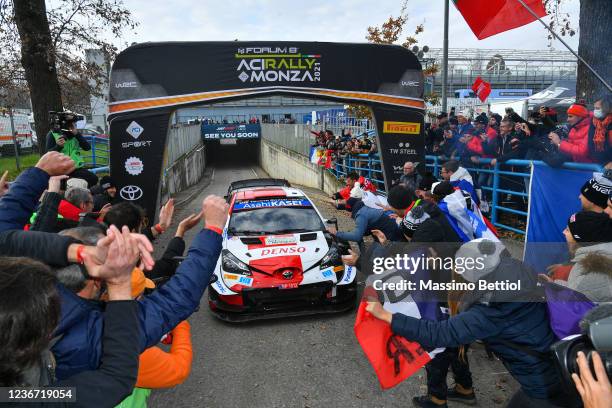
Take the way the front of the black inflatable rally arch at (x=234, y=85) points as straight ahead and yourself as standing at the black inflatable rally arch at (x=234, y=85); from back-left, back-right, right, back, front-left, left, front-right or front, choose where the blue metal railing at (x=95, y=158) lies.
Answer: back-right

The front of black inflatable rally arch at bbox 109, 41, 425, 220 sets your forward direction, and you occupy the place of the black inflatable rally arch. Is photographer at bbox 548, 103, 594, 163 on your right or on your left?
on your left

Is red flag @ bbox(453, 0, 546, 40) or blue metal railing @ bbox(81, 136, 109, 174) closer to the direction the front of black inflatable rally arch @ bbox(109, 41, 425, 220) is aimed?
the red flag

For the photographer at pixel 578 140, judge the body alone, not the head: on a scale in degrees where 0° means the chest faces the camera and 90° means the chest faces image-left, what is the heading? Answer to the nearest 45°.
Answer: approximately 90°

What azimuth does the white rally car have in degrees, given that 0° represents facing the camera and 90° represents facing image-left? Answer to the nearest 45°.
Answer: approximately 0°

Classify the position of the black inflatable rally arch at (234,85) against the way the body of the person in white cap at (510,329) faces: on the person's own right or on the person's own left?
on the person's own right

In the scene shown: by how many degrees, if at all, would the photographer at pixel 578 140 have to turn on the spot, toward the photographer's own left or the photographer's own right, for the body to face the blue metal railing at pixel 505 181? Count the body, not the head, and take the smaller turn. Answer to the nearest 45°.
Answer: approximately 45° to the photographer's own right

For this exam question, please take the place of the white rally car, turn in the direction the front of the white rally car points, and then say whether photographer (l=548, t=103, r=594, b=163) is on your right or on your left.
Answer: on your left
